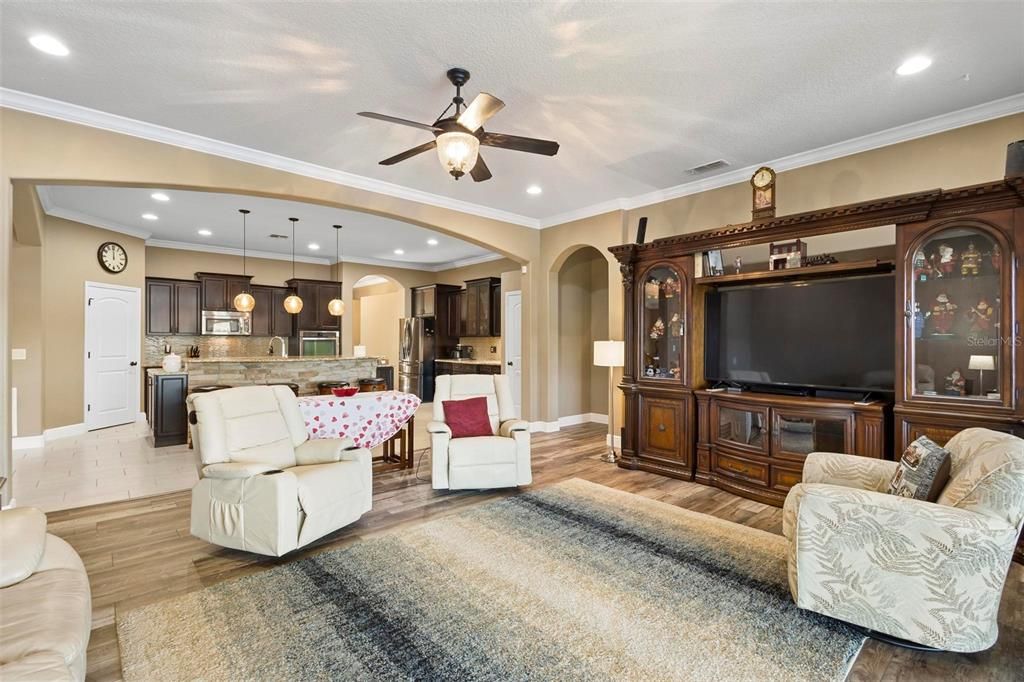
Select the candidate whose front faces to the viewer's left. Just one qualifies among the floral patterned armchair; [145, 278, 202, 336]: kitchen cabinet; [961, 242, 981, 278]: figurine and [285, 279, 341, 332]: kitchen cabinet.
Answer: the floral patterned armchair

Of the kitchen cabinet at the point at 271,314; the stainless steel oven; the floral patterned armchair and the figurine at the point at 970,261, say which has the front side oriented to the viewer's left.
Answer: the floral patterned armchair

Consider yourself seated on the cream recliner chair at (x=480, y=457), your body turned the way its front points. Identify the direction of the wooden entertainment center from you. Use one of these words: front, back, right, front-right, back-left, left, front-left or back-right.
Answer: left

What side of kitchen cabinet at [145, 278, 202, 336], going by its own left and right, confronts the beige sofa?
front

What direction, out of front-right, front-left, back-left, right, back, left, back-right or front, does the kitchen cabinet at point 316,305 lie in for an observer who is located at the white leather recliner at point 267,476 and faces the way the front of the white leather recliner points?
back-left

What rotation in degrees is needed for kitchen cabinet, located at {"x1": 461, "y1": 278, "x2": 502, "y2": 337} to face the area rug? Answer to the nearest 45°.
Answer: approximately 45° to its left

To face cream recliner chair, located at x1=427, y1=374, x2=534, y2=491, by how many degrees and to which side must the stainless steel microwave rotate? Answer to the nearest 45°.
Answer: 0° — it already faces it

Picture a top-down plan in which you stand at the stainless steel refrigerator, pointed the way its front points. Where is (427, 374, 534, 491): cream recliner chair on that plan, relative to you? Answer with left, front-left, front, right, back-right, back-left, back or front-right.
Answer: front-left

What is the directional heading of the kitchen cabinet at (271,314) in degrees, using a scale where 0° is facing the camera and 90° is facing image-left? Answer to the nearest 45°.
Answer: approximately 0°

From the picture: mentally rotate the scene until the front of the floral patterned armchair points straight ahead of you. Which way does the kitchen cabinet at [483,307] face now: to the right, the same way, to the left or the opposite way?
to the left

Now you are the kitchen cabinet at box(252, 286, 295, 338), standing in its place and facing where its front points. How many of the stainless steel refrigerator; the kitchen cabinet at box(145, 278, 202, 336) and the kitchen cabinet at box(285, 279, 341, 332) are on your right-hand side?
1

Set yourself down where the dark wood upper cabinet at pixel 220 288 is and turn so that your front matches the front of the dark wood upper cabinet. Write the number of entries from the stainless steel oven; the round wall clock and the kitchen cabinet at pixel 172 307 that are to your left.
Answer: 1

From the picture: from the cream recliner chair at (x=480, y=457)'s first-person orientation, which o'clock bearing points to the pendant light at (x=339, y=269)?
The pendant light is roughly at 5 o'clock from the cream recliner chair.

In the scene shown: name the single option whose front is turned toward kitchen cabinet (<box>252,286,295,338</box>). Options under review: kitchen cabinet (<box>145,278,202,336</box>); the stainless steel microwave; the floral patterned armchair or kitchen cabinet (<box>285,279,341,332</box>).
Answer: the floral patterned armchair

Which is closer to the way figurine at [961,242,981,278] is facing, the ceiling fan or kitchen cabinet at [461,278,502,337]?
the ceiling fan
